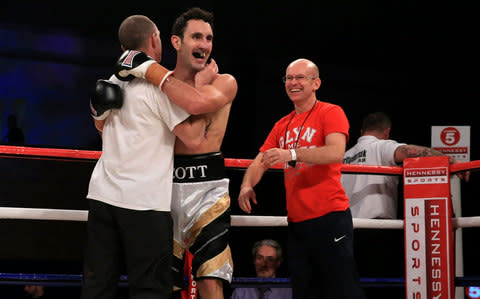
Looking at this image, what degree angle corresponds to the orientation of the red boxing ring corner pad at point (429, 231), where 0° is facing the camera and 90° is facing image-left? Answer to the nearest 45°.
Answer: approximately 0°

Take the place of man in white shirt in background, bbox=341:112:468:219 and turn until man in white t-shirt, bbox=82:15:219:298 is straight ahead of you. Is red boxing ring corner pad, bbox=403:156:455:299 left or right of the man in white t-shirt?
left

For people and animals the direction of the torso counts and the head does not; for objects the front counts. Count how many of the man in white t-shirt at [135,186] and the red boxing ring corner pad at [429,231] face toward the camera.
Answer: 1

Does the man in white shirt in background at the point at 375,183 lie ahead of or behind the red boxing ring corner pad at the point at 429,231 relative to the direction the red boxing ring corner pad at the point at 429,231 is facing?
behind

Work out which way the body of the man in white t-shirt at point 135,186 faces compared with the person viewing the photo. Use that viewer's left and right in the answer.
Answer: facing away from the viewer and to the right of the viewer

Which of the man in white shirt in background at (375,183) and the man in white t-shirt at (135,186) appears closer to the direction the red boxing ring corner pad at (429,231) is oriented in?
the man in white t-shirt
